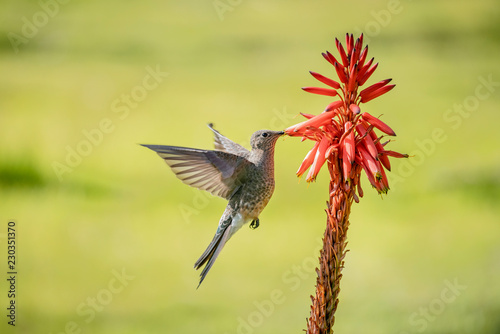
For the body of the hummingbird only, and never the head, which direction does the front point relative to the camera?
to the viewer's right
